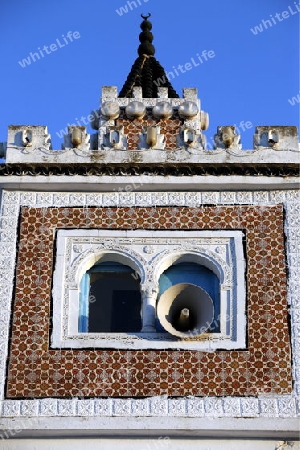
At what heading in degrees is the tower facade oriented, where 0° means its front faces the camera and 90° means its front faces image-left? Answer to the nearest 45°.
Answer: approximately 0°

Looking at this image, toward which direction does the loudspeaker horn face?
toward the camera
